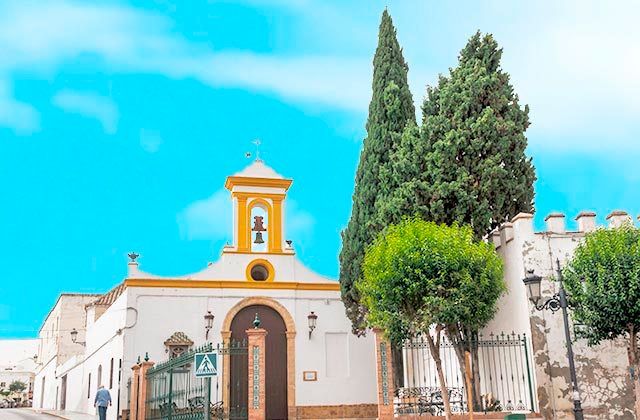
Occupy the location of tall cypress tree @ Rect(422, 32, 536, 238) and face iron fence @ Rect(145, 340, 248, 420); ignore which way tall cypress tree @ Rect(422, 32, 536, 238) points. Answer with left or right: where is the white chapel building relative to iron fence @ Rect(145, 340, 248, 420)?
right

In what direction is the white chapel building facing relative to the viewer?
toward the camera

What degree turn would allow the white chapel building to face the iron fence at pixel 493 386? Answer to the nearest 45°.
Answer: approximately 45° to its left

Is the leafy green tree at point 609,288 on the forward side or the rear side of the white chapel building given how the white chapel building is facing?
on the forward side

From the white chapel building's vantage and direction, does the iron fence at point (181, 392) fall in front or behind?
in front

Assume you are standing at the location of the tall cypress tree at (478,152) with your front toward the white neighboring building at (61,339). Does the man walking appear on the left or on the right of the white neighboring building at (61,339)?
left

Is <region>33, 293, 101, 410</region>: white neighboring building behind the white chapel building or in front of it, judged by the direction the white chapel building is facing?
behind

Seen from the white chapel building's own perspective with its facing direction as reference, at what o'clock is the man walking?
The man walking is roughly at 2 o'clock from the white chapel building.

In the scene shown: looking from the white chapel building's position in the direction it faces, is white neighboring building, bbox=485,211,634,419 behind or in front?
in front

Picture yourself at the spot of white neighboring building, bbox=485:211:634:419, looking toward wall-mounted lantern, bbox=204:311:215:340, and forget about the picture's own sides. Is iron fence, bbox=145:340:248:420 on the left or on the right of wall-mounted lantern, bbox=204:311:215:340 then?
left

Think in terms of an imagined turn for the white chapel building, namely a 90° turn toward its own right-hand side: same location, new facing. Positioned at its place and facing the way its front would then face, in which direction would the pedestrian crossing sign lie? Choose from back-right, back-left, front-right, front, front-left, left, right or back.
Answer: left

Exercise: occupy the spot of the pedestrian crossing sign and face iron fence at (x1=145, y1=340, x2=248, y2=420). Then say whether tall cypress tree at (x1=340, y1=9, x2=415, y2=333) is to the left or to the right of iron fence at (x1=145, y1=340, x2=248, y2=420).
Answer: right
